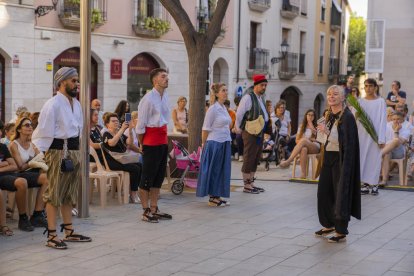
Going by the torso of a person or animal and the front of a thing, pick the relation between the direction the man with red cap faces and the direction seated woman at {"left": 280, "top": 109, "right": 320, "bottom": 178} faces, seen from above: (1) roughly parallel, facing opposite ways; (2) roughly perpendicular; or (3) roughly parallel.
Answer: roughly perpendicular

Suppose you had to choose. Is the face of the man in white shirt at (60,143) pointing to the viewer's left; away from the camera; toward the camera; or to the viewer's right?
to the viewer's right

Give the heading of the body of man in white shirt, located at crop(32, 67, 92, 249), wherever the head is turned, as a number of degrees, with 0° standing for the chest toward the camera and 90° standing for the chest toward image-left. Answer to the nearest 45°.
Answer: approximately 315°

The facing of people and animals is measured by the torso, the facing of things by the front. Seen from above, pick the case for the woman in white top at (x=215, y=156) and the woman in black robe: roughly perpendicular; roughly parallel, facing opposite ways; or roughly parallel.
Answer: roughly perpendicular

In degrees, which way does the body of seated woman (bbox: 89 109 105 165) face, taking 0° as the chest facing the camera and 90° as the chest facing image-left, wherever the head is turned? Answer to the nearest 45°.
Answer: approximately 315°

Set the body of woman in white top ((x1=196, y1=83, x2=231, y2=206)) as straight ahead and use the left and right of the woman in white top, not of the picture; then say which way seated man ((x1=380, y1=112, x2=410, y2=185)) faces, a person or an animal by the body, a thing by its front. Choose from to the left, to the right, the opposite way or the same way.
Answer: to the right

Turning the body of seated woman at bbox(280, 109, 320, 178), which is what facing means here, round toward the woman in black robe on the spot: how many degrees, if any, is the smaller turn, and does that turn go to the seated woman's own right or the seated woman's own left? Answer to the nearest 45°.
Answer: approximately 45° to the seated woman's own left
